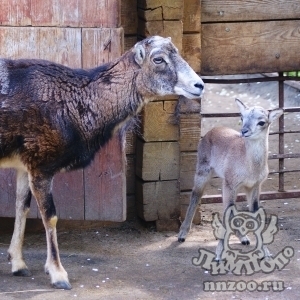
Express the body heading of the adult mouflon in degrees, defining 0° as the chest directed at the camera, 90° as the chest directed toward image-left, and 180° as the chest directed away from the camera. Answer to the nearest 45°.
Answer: approximately 270°
